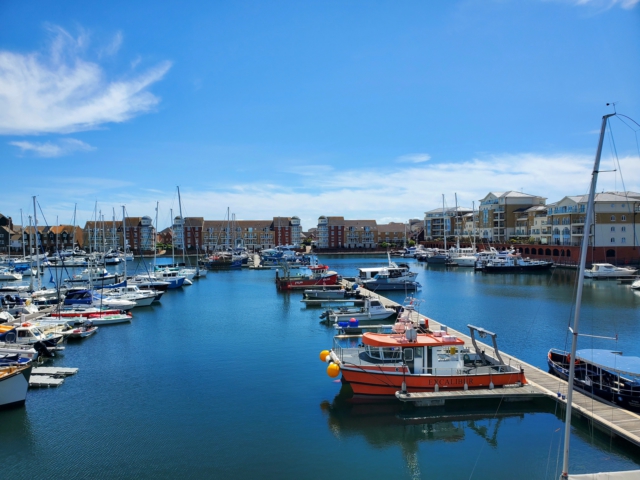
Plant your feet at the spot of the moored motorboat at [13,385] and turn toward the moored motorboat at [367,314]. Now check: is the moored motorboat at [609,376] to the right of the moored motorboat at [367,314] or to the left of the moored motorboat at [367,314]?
right

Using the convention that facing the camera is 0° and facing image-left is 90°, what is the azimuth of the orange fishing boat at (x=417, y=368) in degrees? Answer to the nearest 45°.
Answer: approximately 90°

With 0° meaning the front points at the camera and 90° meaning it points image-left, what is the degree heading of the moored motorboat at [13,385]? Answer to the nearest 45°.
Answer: approximately 270°

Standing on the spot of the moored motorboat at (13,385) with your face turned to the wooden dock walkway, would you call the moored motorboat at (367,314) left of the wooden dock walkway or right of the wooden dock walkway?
left

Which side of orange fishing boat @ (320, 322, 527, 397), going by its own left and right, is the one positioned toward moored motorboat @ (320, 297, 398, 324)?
right

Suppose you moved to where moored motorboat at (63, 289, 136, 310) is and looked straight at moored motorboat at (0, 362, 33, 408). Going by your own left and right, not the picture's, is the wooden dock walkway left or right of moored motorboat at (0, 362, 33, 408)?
left
